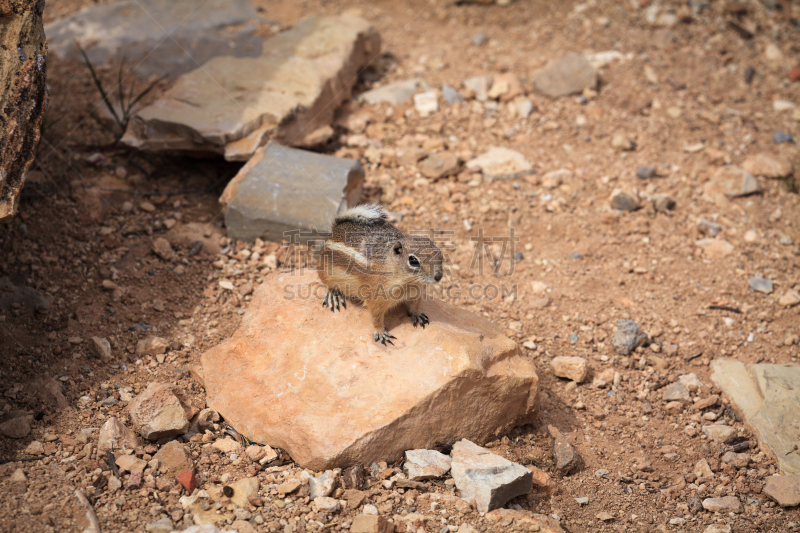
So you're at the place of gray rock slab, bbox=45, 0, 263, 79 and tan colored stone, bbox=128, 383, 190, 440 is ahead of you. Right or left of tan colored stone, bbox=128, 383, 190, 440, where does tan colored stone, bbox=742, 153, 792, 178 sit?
left

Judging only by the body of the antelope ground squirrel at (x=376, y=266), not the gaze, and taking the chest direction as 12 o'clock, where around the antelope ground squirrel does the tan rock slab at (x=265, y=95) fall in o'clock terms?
The tan rock slab is roughly at 7 o'clock from the antelope ground squirrel.

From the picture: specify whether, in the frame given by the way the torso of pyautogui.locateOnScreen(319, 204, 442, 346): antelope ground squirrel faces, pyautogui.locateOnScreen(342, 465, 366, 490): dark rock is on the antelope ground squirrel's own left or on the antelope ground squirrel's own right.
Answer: on the antelope ground squirrel's own right

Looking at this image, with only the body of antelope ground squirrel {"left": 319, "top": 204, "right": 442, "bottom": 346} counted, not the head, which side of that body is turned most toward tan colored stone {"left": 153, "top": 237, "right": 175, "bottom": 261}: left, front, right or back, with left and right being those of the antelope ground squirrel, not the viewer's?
back

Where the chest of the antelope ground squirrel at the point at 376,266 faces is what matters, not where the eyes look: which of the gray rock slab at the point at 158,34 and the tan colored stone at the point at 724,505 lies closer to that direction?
the tan colored stone

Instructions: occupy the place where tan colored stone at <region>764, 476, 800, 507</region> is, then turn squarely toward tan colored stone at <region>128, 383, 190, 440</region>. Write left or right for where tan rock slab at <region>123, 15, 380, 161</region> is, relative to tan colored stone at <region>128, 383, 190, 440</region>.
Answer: right

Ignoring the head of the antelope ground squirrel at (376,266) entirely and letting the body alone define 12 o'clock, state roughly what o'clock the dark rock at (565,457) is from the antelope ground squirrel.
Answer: The dark rock is roughly at 12 o'clock from the antelope ground squirrel.

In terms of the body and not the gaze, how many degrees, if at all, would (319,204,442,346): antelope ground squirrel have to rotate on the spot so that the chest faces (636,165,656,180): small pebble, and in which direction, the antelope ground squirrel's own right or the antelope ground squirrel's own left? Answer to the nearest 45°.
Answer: approximately 90° to the antelope ground squirrel's own left

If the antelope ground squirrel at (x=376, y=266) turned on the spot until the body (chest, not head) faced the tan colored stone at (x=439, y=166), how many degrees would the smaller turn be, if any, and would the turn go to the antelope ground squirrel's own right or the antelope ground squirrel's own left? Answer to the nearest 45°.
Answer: approximately 135° to the antelope ground squirrel's own left

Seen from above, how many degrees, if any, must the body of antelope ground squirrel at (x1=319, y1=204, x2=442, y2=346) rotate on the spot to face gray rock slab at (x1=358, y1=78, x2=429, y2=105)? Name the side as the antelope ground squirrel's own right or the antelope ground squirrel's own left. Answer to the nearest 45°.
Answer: approximately 135° to the antelope ground squirrel's own left

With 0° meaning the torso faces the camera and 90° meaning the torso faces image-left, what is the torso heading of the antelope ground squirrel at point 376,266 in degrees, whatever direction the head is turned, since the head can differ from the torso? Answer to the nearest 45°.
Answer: approximately 315°

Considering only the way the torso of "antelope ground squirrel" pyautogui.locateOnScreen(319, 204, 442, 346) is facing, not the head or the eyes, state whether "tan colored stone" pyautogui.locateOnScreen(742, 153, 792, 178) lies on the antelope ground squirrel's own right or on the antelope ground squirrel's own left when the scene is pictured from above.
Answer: on the antelope ground squirrel's own left

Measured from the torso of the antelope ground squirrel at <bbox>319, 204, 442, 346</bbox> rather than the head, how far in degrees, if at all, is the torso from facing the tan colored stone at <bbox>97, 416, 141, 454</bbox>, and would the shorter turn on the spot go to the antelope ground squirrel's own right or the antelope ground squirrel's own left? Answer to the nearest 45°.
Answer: approximately 90° to the antelope ground squirrel's own right
